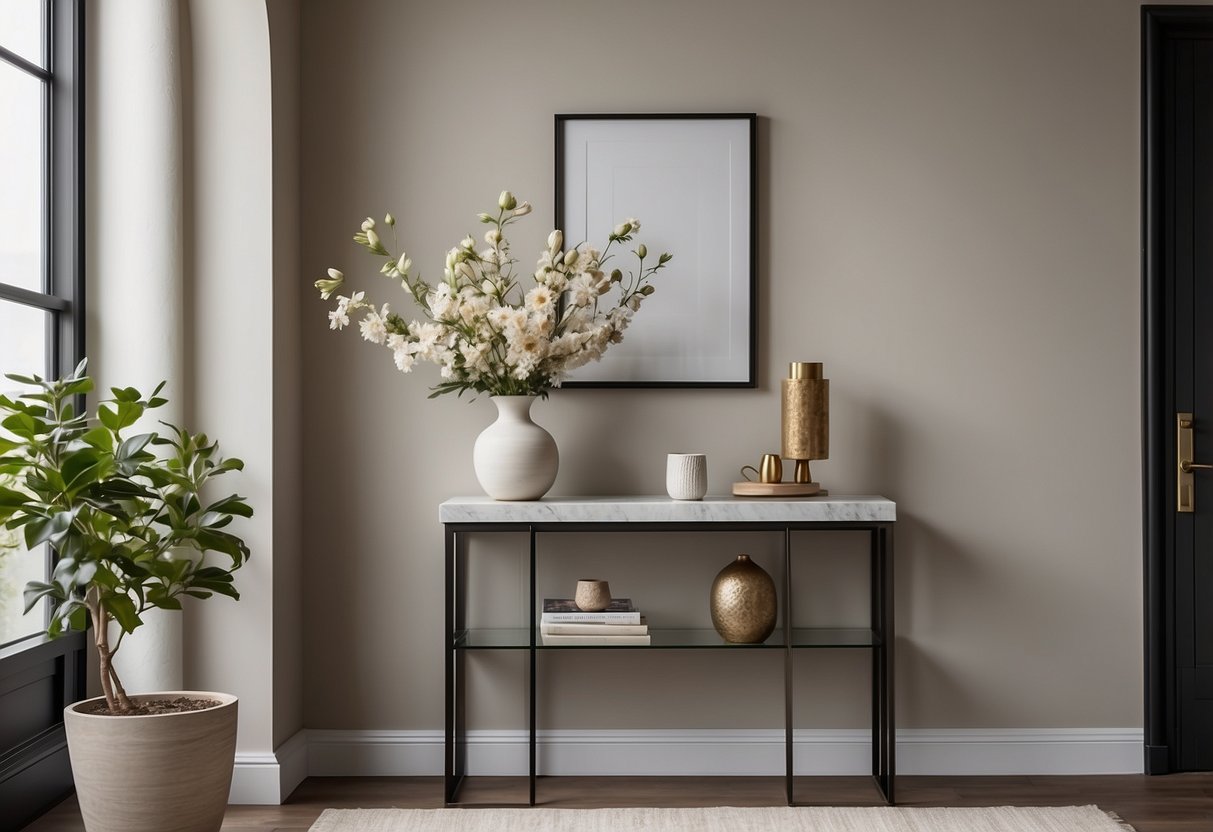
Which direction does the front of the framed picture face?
toward the camera

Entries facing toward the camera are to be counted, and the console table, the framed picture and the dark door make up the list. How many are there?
3

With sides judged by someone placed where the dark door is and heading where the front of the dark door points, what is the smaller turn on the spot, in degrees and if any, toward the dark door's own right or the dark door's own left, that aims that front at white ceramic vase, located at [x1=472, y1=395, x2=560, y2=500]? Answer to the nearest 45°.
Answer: approximately 45° to the dark door's own right

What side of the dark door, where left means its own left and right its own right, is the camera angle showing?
front

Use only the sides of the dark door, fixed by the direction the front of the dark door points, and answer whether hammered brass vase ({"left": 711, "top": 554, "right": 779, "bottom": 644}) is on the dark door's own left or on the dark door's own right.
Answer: on the dark door's own right

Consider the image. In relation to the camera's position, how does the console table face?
facing the viewer

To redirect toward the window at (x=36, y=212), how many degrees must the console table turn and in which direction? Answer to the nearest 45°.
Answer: approximately 90° to its right

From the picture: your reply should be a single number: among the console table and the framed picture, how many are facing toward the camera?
2
